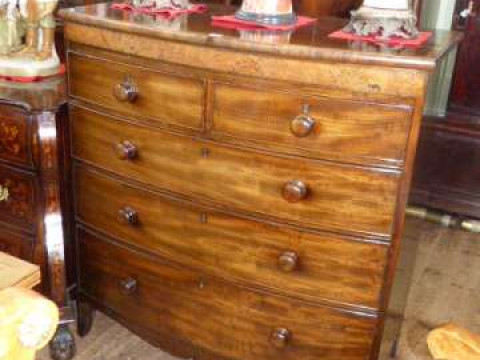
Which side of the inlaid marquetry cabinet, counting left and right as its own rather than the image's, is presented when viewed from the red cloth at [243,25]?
left

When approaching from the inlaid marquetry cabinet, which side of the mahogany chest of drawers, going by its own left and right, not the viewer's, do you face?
right

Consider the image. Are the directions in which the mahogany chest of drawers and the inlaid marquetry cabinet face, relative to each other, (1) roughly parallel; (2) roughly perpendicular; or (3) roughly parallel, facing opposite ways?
roughly parallel

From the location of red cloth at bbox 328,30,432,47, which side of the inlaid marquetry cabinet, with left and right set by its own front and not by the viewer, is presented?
left

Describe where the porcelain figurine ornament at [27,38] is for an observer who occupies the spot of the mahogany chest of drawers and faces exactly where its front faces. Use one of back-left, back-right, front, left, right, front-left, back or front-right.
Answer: right

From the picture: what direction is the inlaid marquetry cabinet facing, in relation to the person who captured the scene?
facing the viewer and to the left of the viewer

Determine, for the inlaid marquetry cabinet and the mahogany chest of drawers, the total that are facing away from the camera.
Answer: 0
